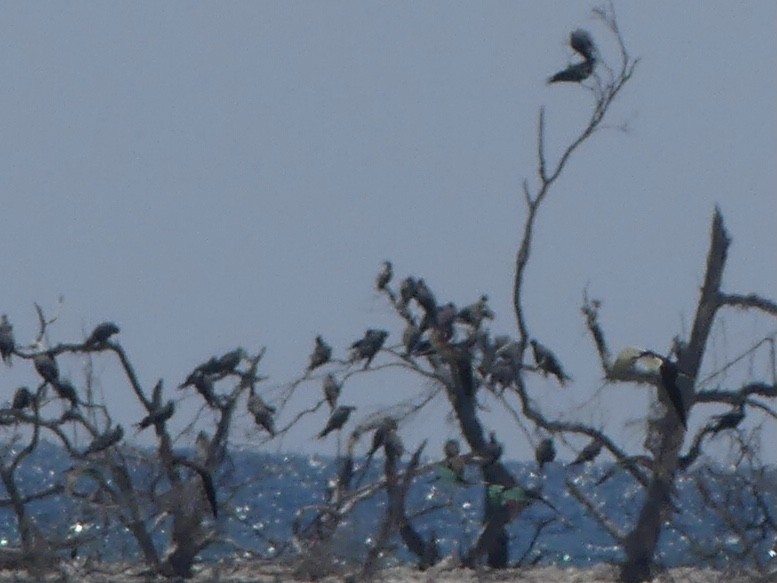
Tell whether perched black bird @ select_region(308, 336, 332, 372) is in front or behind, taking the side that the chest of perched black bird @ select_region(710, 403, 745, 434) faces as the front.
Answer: behind
